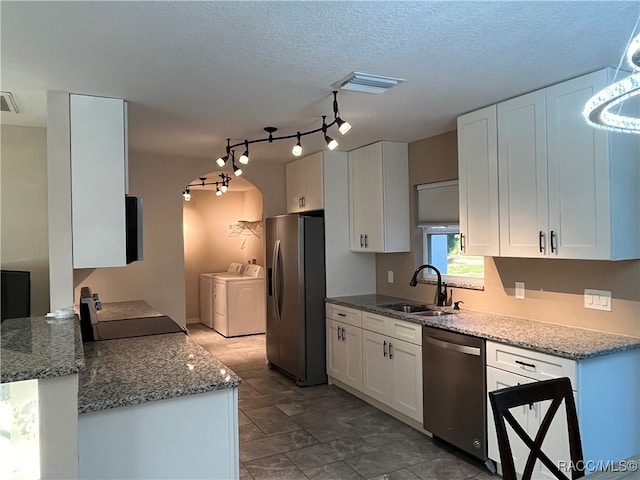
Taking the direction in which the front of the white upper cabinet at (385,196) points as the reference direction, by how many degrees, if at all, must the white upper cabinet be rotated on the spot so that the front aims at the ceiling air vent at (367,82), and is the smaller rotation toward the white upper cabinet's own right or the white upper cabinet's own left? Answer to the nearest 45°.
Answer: approximately 45° to the white upper cabinet's own left

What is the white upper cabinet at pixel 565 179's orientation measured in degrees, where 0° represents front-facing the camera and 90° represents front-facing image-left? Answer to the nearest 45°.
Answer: approximately 45°

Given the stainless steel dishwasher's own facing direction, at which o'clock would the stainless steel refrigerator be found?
The stainless steel refrigerator is roughly at 3 o'clock from the stainless steel dishwasher.

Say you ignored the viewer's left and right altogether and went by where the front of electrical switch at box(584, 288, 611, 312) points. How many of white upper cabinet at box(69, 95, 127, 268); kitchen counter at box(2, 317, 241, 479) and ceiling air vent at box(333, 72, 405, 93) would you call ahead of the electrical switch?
3

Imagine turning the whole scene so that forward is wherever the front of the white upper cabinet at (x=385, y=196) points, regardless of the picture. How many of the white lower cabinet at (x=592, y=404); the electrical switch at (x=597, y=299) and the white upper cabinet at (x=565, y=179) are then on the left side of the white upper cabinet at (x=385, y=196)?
3

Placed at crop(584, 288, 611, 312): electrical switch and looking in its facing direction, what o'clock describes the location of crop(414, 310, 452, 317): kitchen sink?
The kitchen sink is roughly at 2 o'clock from the electrical switch.

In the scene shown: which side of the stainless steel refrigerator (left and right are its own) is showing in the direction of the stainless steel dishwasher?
left

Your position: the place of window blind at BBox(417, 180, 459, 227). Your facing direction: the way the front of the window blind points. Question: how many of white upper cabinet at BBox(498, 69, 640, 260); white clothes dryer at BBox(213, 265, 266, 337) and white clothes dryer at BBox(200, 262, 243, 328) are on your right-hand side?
2

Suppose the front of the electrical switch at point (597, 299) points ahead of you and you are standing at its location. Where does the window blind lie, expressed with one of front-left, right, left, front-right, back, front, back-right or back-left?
right

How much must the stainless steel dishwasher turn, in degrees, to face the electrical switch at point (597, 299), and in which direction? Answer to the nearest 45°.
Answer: approximately 135° to its left

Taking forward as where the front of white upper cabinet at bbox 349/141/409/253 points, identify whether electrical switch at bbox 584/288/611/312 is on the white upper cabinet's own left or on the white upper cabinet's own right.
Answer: on the white upper cabinet's own left

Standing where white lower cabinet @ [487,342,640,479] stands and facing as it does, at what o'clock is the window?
The window is roughly at 3 o'clock from the white lower cabinet.

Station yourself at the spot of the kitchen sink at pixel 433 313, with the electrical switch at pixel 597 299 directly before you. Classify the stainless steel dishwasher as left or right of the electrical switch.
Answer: right
